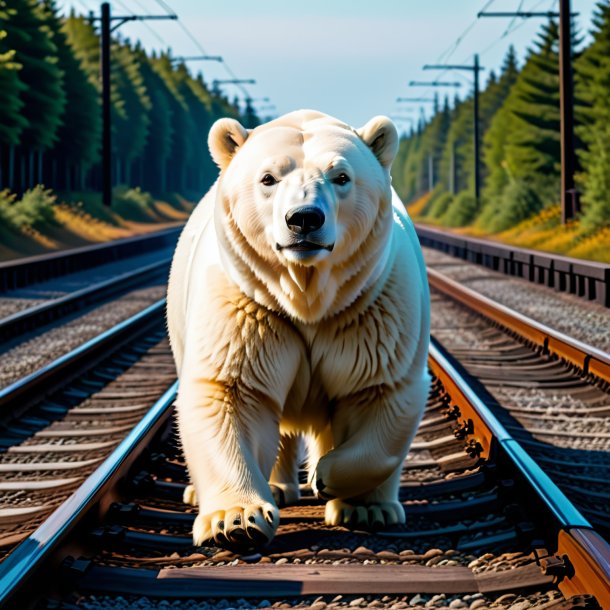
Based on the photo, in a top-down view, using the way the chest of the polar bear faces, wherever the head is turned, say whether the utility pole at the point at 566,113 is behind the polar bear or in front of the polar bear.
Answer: behind

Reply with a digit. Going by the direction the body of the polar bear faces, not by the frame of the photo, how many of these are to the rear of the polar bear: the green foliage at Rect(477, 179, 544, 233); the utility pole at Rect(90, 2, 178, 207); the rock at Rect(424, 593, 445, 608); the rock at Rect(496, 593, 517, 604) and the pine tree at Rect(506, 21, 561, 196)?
3

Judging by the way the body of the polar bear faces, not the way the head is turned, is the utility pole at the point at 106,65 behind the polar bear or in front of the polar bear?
behind

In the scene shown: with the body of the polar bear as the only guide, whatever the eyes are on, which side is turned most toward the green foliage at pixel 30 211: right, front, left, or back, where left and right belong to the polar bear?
back

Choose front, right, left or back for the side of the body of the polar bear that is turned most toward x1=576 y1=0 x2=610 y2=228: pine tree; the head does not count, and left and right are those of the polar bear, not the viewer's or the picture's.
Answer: back

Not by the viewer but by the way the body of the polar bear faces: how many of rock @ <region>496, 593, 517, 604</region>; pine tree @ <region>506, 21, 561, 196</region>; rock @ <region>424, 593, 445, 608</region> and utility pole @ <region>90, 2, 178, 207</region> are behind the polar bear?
2

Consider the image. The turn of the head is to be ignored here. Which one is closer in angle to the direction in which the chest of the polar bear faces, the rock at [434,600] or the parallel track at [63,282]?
the rock

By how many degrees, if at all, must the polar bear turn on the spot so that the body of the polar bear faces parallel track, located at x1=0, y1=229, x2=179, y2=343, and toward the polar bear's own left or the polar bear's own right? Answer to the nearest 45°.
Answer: approximately 180°

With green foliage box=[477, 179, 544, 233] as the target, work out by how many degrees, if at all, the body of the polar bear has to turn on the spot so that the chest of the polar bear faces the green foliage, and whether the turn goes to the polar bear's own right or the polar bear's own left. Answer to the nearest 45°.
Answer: approximately 180°

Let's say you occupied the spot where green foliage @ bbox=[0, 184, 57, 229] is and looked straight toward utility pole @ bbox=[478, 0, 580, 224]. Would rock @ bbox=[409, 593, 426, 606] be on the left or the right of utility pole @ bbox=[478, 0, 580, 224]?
right

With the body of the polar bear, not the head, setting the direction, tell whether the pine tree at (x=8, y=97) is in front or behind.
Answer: behind

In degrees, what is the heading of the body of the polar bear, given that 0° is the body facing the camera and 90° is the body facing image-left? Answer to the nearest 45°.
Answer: approximately 0°
